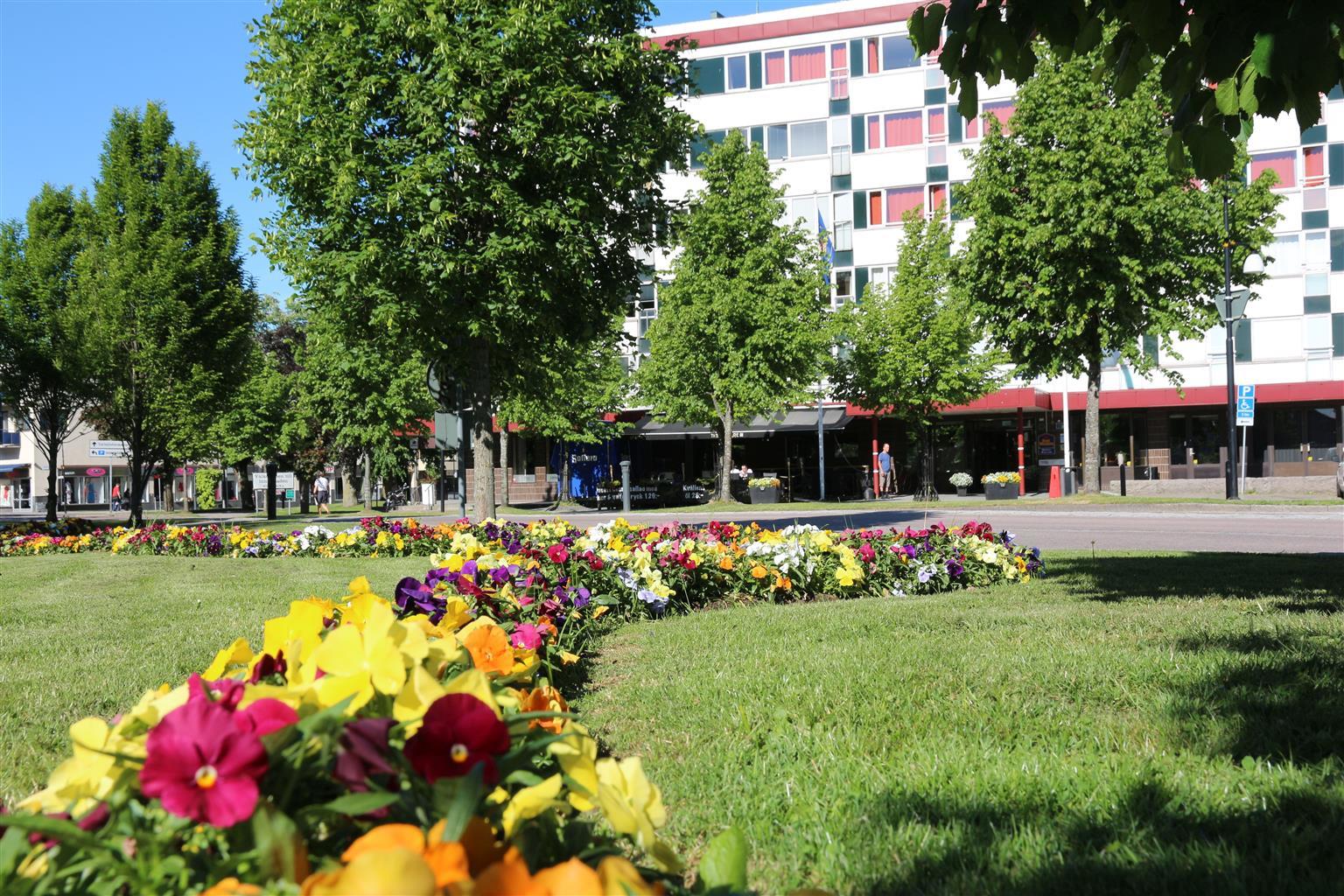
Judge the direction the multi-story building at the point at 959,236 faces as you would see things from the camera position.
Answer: facing the viewer

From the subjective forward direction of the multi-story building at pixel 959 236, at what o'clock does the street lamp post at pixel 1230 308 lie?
The street lamp post is roughly at 11 o'clock from the multi-story building.

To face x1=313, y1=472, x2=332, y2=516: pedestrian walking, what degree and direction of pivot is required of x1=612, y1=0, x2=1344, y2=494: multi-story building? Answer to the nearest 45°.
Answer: approximately 90° to its right

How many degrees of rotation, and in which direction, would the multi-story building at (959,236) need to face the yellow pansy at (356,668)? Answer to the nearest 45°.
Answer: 0° — it already faces it

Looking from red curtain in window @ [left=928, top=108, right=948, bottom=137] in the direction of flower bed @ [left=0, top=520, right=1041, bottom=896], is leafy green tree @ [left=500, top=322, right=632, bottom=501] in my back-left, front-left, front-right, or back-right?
front-right

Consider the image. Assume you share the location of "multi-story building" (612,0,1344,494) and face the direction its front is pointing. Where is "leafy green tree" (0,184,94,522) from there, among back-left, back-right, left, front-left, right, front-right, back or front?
front-right

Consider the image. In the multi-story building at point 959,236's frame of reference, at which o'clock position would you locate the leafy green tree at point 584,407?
The leafy green tree is roughly at 2 o'clock from the multi-story building.

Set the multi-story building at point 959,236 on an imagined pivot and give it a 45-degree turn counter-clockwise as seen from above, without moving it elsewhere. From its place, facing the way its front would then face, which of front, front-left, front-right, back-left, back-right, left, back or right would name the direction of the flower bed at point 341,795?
front-right

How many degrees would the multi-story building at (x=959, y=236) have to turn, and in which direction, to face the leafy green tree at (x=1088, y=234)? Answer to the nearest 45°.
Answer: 0° — it already faces it

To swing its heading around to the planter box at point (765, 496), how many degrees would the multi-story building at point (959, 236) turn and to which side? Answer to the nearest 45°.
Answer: approximately 45° to its right

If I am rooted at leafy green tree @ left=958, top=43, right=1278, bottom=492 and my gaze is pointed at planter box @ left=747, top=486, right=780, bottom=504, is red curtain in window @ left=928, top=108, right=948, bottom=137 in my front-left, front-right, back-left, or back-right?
front-right

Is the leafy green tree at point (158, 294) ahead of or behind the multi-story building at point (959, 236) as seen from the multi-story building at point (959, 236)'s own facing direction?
ahead

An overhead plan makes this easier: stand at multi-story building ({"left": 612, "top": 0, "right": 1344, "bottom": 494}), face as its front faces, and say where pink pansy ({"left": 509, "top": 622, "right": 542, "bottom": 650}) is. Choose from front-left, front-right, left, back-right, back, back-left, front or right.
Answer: front
